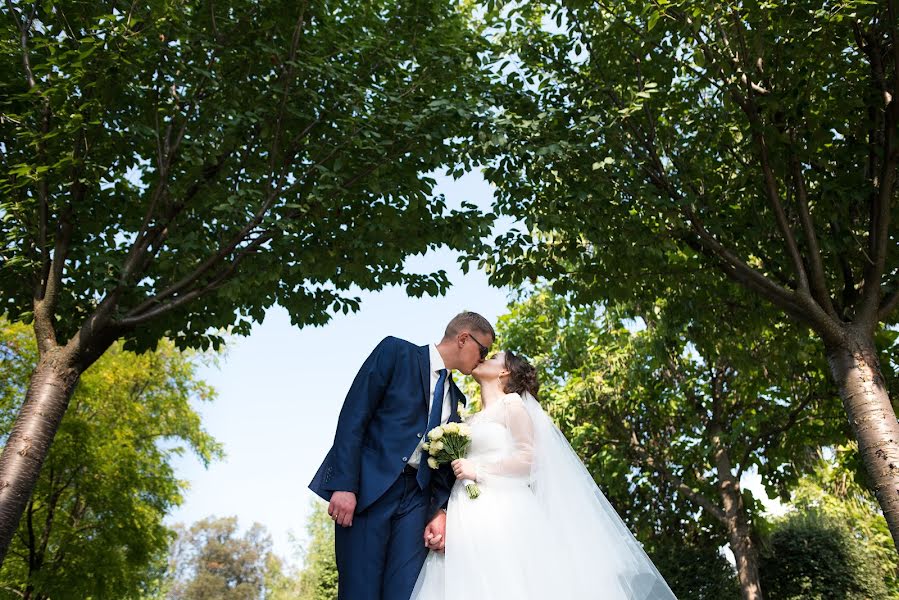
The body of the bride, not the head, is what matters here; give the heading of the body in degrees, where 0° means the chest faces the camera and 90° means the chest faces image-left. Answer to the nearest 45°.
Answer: approximately 90°

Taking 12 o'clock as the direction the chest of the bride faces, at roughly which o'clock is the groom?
The groom is roughly at 11 o'clock from the bride.

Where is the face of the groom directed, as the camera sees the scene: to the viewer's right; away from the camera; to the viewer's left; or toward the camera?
to the viewer's right

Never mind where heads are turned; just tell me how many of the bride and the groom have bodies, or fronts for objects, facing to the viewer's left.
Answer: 1
